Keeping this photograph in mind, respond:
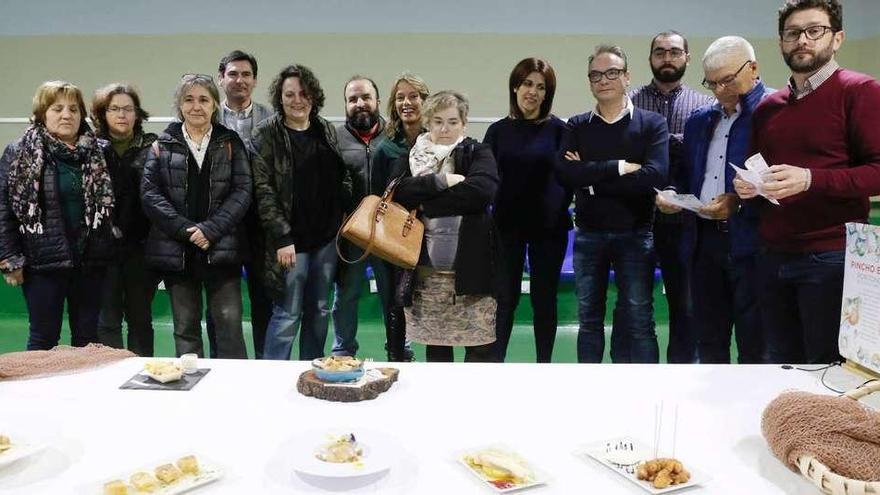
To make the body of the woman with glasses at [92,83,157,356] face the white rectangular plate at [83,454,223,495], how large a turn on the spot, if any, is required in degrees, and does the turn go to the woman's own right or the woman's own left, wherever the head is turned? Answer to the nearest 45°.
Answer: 0° — they already face it

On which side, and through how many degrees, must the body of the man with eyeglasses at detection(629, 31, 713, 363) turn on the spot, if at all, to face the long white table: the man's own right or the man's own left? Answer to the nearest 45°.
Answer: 0° — they already face it

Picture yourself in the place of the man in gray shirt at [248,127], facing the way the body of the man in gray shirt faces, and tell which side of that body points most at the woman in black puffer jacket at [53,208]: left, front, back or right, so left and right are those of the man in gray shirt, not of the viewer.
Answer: right

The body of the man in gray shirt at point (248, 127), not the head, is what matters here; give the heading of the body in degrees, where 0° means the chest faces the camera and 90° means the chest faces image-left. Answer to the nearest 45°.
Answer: approximately 0°

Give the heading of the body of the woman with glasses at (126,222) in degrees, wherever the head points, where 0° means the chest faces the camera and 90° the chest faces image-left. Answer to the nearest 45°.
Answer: approximately 0°

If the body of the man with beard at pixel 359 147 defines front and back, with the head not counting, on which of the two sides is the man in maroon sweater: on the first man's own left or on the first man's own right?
on the first man's own left
